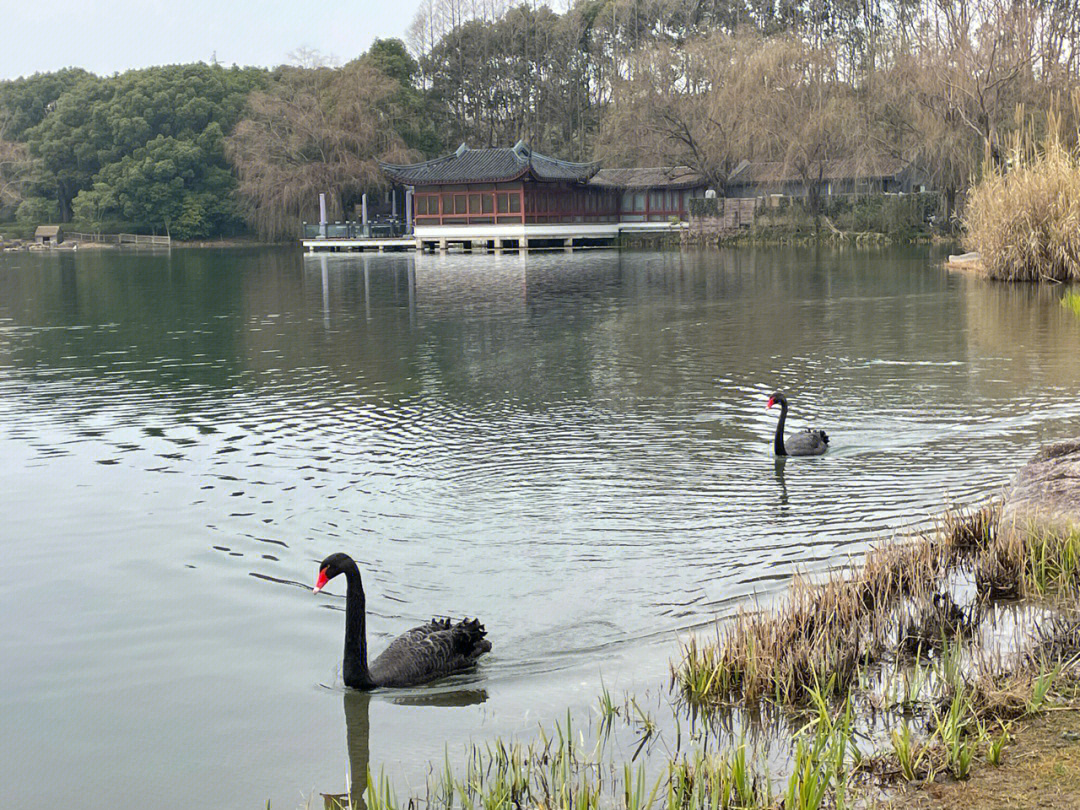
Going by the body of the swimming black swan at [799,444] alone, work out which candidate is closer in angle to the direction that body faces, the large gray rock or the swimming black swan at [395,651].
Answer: the swimming black swan

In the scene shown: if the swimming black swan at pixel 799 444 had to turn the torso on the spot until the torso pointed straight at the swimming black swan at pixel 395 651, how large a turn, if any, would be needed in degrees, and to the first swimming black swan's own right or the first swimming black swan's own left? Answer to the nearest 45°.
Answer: approximately 90° to the first swimming black swan's own left

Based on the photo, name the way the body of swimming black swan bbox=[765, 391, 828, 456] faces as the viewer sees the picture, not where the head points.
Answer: to the viewer's left

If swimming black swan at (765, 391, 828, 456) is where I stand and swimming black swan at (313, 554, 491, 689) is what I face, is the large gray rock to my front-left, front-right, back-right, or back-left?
front-left

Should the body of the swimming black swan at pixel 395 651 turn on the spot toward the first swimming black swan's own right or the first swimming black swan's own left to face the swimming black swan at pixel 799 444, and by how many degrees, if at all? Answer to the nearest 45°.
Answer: approximately 180°

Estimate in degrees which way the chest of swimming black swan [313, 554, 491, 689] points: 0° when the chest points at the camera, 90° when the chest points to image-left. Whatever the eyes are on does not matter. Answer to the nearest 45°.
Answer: approximately 45°

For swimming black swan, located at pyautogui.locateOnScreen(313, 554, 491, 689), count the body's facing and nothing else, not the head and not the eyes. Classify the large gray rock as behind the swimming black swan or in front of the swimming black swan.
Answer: behind
